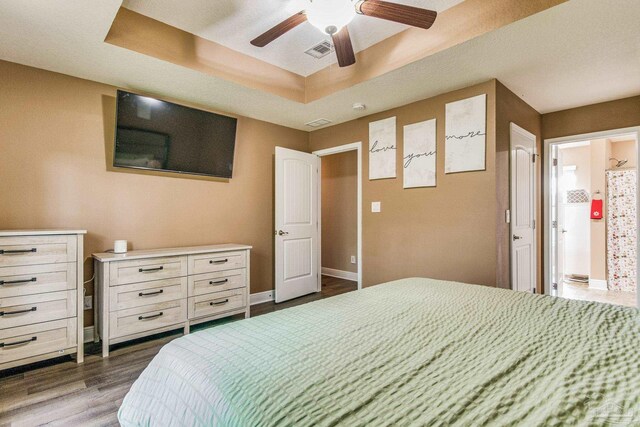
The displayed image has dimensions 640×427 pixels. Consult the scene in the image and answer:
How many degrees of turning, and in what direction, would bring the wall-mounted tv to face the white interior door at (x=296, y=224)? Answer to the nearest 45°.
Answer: approximately 45° to its left

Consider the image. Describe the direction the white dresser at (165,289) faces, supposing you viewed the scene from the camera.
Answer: facing the viewer and to the right of the viewer

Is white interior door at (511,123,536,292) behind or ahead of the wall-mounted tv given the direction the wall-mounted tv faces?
ahead

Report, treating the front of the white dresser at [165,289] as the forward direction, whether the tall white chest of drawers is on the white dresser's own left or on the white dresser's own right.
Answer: on the white dresser's own right

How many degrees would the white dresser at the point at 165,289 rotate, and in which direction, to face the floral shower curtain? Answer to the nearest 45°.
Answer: approximately 45° to its left

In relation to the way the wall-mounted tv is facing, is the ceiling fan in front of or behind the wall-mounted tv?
in front

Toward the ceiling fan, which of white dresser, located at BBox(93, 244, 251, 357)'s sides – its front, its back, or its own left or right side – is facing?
front

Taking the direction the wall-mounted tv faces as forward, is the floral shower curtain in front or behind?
in front

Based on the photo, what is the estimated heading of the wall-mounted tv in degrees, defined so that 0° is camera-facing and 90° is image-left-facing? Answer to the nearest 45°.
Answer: approximately 315°

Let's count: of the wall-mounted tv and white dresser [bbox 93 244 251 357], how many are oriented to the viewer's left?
0
